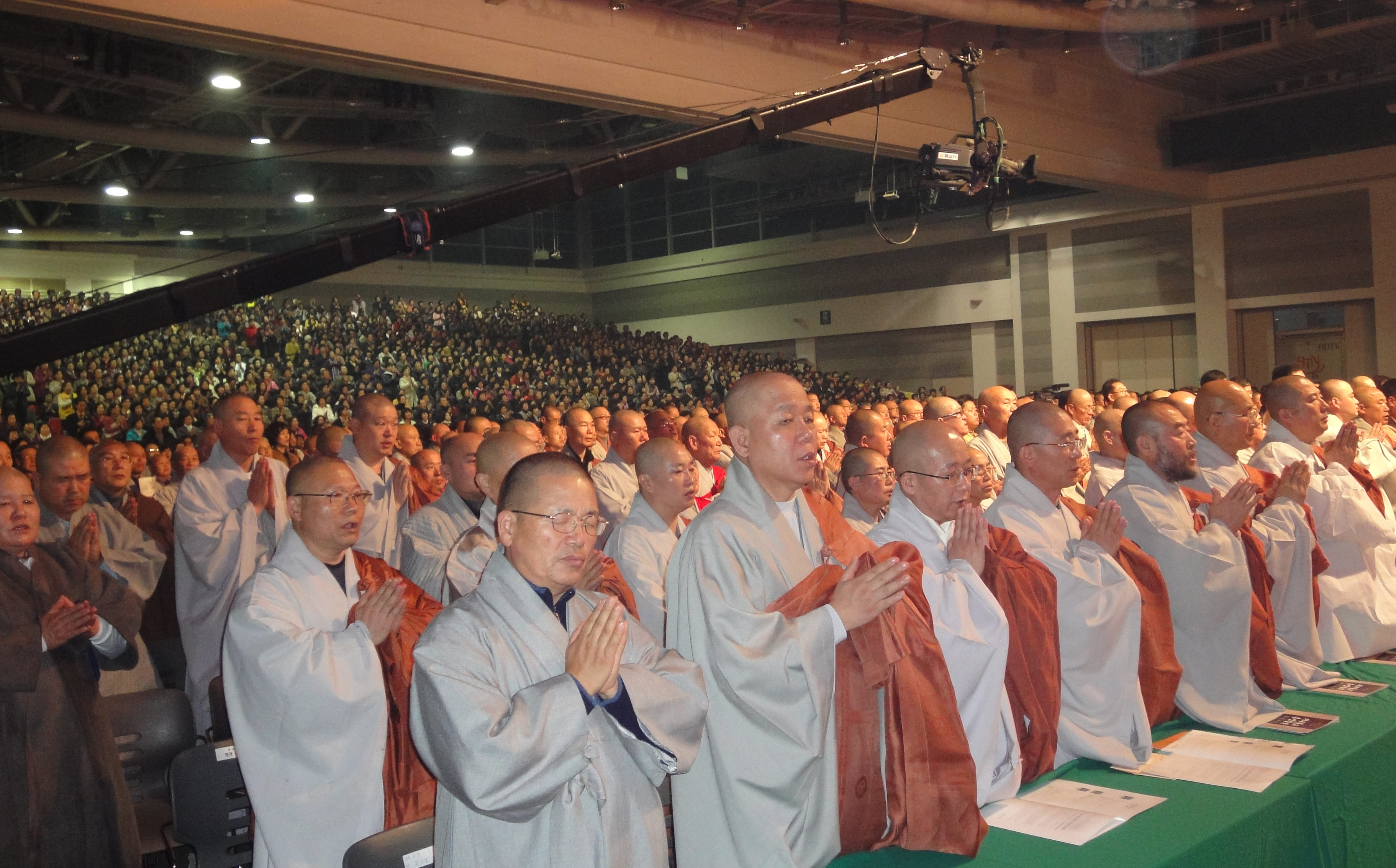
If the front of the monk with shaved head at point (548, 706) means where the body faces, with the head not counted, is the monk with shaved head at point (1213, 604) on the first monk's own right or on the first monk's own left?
on the first monk's own left

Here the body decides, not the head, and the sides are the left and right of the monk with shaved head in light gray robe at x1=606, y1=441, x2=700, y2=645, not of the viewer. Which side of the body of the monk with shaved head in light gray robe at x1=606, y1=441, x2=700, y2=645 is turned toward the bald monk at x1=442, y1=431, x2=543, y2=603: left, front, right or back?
back

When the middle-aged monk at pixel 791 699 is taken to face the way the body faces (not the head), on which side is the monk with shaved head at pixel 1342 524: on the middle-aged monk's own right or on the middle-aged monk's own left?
on the middle-aged monk's own left
